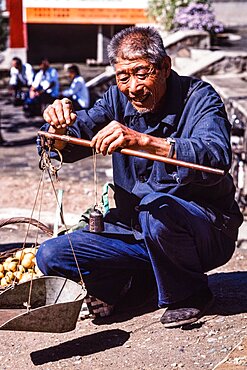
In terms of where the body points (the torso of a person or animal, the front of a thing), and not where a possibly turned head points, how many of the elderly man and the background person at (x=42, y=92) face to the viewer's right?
0

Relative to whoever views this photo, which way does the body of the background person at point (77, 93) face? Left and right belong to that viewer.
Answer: facing to the left of the viewer

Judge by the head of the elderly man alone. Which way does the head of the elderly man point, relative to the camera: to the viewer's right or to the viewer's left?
to the viewer's left

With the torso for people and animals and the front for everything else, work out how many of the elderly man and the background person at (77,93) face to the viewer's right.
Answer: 0

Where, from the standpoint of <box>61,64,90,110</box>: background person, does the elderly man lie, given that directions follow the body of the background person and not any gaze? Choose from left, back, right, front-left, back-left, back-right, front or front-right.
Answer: left

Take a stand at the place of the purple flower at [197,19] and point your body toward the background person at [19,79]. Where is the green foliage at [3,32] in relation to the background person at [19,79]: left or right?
right

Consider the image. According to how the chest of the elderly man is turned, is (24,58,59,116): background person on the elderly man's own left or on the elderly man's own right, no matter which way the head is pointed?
on the elderly man's own right

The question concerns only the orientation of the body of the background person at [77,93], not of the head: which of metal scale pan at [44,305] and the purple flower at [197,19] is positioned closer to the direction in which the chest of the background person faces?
the metal scale pan

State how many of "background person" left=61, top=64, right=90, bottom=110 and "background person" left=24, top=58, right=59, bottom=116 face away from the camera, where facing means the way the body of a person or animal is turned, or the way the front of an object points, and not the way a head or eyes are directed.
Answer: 0

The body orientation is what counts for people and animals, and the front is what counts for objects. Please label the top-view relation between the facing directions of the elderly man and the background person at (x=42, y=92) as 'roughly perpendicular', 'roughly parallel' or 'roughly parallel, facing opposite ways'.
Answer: roughly parallel

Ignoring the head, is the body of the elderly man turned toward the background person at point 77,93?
no

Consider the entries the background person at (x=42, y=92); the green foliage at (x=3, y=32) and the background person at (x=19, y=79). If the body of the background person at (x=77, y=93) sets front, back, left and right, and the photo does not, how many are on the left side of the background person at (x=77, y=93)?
0

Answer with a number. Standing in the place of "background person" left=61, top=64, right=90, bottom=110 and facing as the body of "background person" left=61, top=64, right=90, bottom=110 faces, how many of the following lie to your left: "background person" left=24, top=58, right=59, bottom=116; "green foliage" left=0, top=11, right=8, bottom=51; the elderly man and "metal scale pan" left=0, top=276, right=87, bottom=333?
2

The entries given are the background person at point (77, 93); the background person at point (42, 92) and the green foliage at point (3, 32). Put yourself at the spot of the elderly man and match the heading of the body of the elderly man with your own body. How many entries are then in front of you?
0

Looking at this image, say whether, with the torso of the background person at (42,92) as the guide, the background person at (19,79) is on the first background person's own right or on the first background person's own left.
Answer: on the first background person's own right

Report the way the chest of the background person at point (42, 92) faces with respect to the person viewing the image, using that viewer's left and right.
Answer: facing the viewer and to the left of the viewer

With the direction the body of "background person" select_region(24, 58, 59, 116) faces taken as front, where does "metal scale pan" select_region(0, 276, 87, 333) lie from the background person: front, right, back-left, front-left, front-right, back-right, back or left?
front-left
